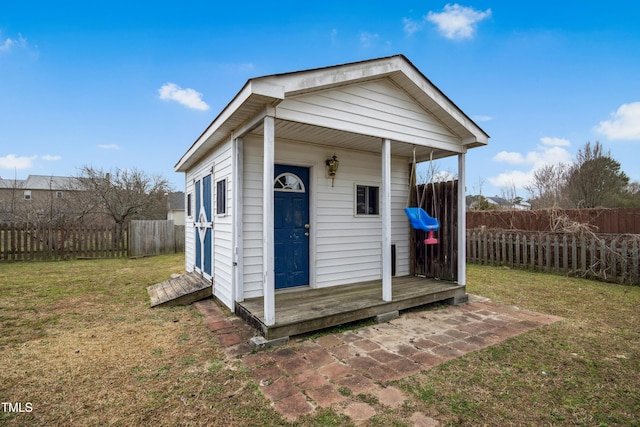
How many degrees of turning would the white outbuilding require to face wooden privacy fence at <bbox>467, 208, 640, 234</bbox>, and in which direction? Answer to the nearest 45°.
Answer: approximately 90° to its left

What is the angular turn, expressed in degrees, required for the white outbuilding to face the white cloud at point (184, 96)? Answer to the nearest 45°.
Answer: approximately 180°

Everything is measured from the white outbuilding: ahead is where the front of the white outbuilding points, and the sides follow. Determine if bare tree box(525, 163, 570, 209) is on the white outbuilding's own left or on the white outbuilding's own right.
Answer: on the white outbuilding's own left

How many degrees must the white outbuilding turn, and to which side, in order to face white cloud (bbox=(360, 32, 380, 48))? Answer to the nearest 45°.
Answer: approximately 135° to its left

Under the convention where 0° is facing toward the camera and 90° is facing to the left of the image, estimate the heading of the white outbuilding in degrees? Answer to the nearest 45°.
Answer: approximately 315°

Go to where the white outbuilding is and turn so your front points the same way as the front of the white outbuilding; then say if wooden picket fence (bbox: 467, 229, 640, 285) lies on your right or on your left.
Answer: on your left
